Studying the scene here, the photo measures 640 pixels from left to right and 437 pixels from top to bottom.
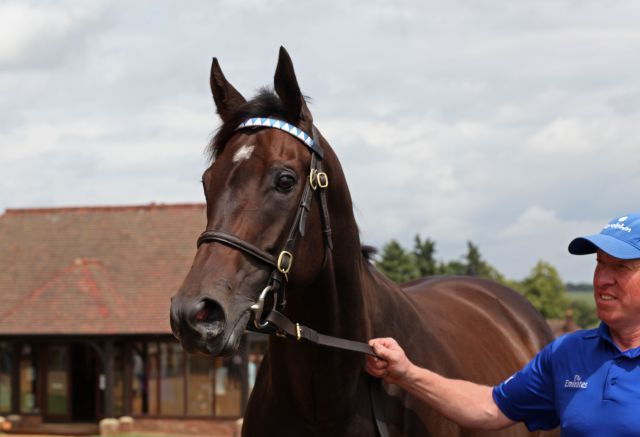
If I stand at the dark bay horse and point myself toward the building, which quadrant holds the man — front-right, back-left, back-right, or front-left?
back-right

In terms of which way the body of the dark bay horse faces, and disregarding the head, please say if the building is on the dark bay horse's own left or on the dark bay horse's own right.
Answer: on the dark bay horse's own right

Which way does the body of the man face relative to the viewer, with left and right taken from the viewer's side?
facing the viewer and to the left of the viewer

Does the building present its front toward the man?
yes

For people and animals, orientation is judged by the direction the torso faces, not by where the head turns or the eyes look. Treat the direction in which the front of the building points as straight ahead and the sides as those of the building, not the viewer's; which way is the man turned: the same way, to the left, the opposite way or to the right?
to the right

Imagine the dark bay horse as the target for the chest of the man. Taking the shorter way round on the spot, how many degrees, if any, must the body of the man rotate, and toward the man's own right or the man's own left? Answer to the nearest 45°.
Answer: approximately 45° to the man's own right

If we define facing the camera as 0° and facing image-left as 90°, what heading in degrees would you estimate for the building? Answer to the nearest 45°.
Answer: approximately 0°

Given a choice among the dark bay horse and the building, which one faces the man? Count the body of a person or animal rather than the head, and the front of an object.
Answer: the building

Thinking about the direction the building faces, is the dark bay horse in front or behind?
in front

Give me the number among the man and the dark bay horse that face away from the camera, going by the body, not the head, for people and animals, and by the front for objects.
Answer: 0

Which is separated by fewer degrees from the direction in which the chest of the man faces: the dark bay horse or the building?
the dark bay horse
